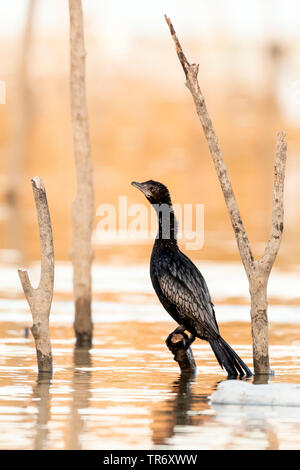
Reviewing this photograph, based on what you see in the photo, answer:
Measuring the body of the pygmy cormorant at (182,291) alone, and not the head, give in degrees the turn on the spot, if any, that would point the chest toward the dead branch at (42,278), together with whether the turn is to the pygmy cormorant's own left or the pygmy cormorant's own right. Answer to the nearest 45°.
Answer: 0° — it already faces it

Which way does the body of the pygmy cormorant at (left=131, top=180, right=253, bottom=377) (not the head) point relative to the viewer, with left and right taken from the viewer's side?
facing to the left of the viewer

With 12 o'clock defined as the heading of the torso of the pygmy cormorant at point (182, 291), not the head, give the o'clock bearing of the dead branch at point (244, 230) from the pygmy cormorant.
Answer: The dead branch is roughly at 7 o'clock from the pygmy cormorant.
